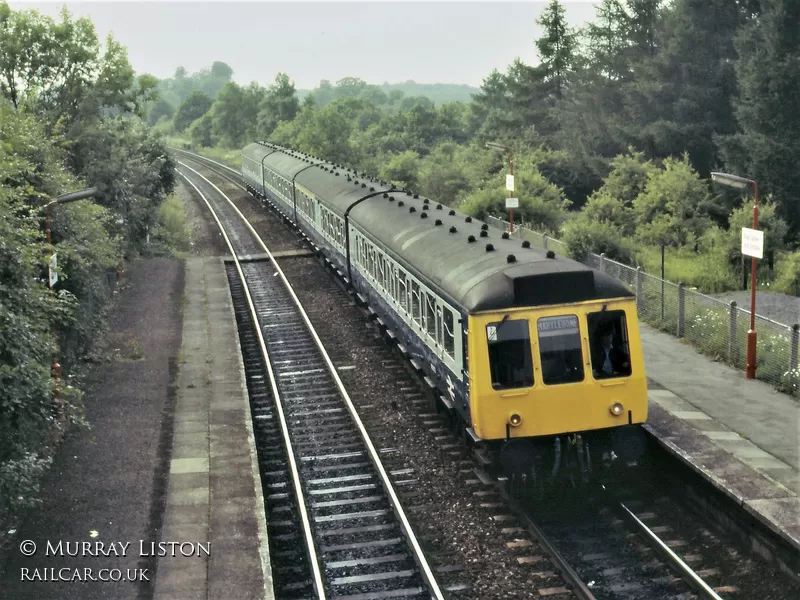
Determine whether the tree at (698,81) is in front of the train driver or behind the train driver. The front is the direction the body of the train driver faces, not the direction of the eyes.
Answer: behind

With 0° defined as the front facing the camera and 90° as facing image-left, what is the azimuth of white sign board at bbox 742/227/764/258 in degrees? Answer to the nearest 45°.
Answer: approximately 45°

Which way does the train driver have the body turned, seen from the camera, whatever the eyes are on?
toward the camera

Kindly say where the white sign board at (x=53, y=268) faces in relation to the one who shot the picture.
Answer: facing the viewer and to the right of the viewer

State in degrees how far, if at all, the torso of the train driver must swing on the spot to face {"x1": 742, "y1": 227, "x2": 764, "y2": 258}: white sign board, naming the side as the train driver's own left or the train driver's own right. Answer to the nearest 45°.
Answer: approximately 135° to the train driver's own left

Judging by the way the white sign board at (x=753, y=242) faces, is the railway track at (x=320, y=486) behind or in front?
in front

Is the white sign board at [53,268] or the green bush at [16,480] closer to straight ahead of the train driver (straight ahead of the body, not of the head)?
the green bush

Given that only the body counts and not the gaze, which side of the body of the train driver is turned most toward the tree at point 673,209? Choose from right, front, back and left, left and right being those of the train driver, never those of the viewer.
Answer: back

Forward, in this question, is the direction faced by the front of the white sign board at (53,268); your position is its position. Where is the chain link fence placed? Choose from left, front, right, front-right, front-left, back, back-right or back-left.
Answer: front-left

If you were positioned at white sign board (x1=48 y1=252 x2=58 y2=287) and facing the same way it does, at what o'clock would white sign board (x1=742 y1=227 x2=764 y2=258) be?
white sign board (x1=742 y1=227 x2=764 y2=258) is roughly at 11 o'clock from white sign board (x1=48 y1=252 x2=58 y2=287).

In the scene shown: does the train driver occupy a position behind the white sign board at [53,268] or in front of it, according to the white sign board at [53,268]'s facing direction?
in front

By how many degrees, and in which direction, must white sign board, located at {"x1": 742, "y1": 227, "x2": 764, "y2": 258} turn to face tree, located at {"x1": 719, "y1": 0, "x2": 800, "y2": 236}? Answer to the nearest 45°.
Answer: approximately 135° to its right

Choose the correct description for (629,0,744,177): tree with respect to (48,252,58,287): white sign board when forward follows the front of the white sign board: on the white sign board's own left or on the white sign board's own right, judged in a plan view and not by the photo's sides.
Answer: on the white sign board's own left

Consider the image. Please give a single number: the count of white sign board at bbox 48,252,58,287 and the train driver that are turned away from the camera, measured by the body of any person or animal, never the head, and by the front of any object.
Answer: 0

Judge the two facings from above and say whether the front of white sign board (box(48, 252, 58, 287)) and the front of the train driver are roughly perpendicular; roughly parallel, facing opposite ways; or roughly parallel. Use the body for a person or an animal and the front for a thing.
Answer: roughly perpendicular
